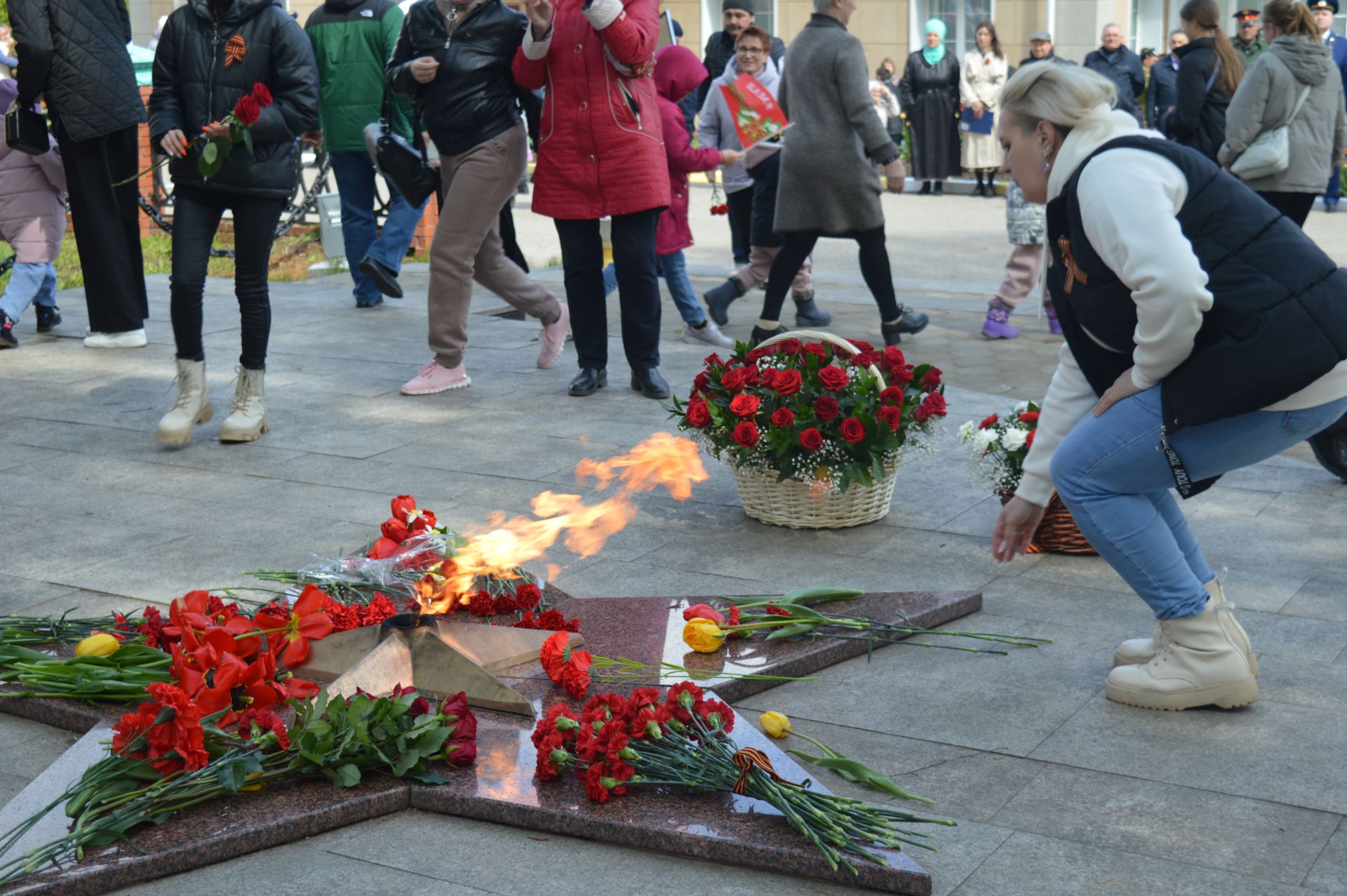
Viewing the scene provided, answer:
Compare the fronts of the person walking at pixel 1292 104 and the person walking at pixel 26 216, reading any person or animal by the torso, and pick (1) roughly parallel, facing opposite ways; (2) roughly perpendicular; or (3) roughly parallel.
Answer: roughly perpendicular

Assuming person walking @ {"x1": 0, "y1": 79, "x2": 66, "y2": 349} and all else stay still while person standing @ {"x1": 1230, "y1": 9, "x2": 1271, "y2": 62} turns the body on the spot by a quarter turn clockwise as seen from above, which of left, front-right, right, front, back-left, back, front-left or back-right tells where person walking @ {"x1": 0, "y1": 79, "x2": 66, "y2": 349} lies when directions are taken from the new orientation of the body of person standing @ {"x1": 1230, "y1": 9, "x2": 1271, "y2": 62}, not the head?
front-left

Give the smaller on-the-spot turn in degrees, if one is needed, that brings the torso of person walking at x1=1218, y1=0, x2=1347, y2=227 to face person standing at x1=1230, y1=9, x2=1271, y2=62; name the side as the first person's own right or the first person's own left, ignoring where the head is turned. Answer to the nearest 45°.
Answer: approximately 45° to the first person's own right

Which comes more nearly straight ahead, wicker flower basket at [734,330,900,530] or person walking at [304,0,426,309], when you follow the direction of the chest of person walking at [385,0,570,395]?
the wicker flower basket

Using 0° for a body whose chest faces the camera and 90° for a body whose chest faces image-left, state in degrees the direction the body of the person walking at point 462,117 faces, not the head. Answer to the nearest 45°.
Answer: approximately 45°

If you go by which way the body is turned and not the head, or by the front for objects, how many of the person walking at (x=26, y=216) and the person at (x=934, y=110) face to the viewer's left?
1

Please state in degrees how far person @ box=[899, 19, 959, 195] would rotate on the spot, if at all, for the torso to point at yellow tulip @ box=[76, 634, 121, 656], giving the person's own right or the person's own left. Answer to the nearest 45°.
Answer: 0° — they already face it

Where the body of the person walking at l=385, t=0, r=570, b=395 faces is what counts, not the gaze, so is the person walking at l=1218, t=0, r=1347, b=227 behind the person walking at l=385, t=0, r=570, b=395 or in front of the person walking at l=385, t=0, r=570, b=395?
behind
